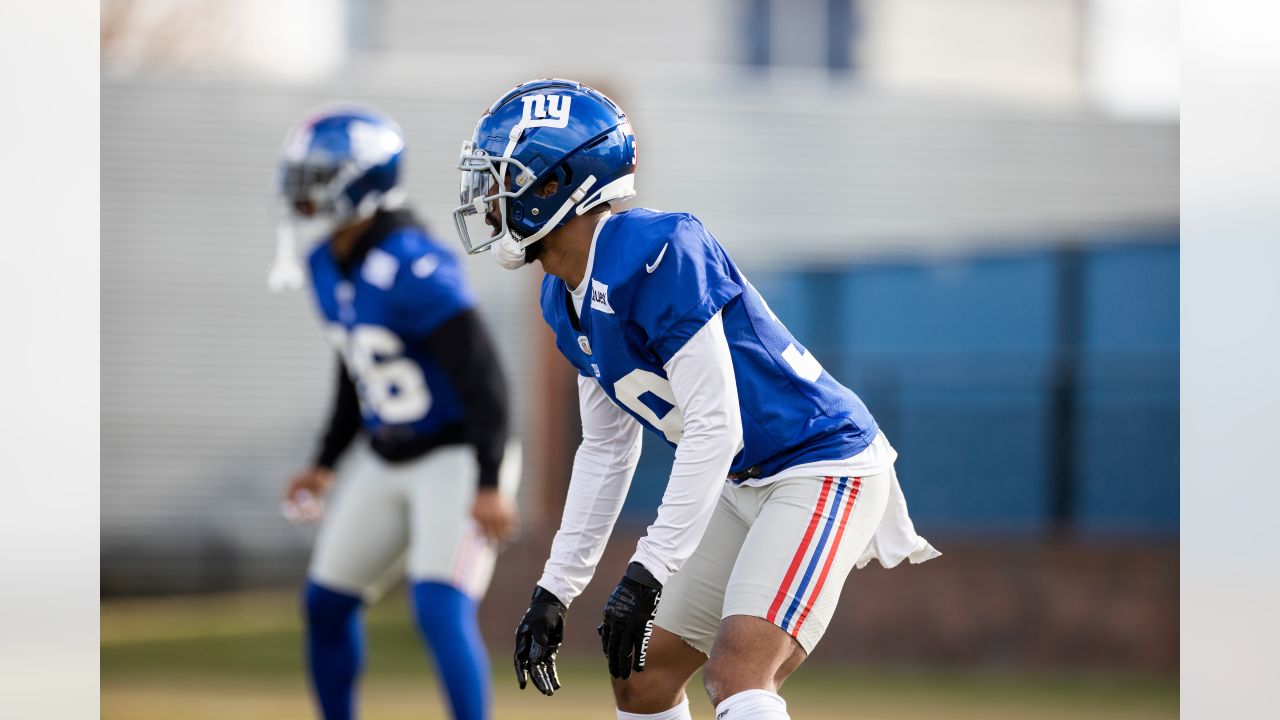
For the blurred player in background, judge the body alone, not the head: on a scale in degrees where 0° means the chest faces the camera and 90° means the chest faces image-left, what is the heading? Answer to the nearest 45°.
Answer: approximately 45°

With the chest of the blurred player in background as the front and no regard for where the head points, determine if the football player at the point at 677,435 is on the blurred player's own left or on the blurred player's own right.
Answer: on the blurred player's own left

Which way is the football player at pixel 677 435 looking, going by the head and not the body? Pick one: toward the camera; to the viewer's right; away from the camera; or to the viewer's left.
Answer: to the viewer's left
